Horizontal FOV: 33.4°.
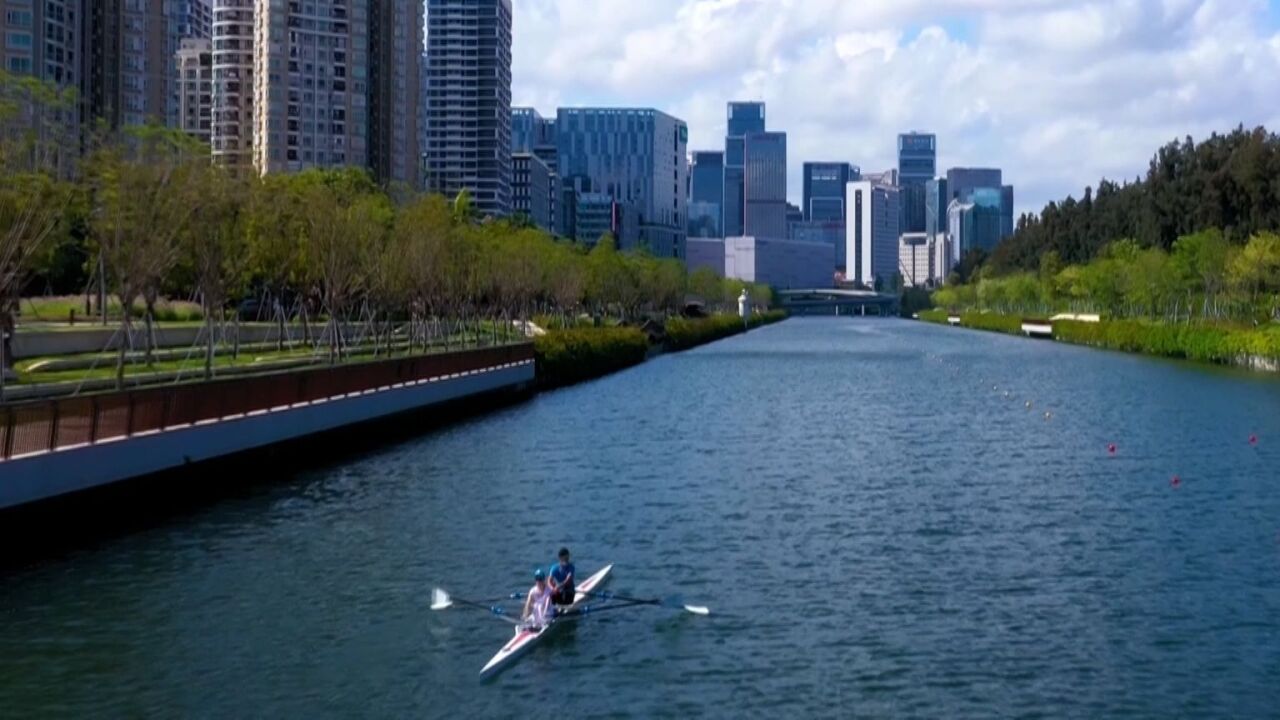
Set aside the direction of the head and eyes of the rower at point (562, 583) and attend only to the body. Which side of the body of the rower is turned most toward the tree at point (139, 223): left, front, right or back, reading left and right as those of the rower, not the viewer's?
right

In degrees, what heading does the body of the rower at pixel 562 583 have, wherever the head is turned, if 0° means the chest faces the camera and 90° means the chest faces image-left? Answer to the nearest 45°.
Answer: approximately 45°

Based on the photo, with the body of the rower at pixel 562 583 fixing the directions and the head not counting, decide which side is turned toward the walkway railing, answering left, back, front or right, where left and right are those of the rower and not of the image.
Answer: right

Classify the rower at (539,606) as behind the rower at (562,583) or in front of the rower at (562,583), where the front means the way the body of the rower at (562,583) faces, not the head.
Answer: in front

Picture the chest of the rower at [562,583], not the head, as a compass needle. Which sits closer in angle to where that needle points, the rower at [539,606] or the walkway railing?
the rower
